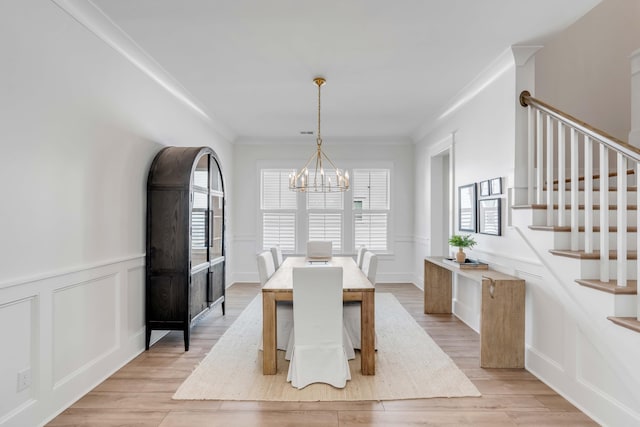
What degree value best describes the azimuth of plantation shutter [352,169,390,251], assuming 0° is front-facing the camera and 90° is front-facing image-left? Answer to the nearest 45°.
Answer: approximately 0°

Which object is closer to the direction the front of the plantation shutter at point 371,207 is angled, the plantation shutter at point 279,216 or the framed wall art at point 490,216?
the framed wall art

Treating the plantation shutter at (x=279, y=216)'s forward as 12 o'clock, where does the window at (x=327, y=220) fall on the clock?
The window is roughly at 9 o'clock from the plantation shutter.

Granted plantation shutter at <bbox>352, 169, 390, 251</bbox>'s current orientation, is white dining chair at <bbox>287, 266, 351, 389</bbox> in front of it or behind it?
in front

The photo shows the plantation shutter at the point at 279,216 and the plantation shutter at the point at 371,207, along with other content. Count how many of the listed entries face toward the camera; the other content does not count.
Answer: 2

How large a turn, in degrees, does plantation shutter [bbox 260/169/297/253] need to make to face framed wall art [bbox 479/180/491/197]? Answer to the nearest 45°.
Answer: approximately 45° to its left

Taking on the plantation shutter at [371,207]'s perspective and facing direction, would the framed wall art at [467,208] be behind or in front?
in front

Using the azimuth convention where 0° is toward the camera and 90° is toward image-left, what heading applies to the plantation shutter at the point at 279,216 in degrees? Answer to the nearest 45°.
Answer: approximately 0°

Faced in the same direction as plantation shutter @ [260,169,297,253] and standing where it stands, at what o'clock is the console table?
The console table is roughly at 11 o'clock from the plantation shutter.
